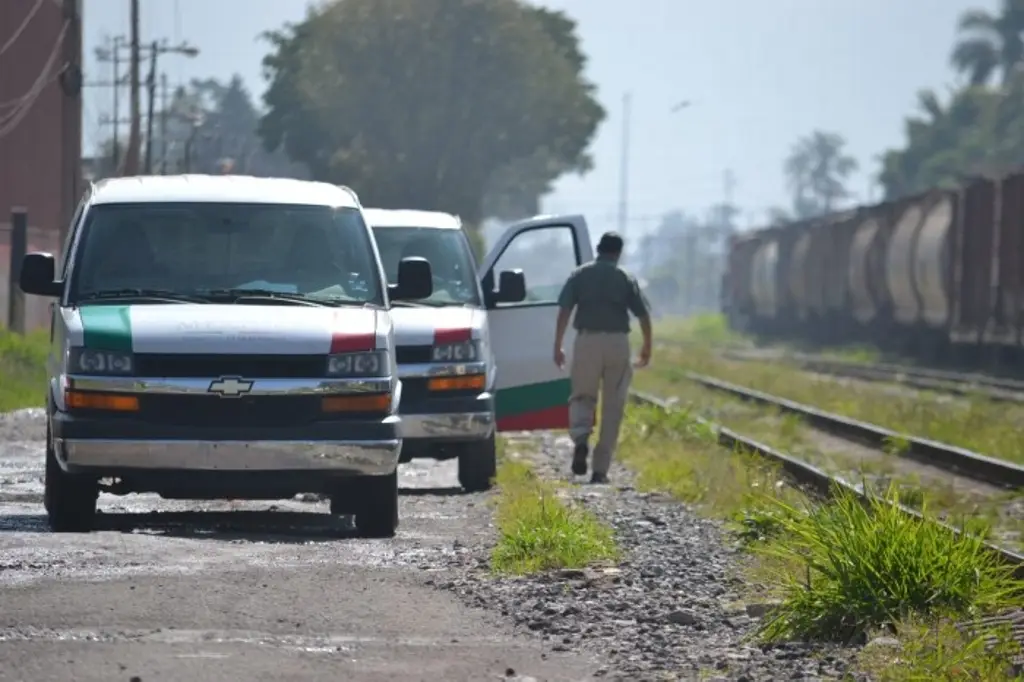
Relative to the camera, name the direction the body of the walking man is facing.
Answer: away from the camera

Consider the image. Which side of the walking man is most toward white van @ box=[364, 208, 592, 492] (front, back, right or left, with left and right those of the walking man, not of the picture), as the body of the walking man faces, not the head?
left

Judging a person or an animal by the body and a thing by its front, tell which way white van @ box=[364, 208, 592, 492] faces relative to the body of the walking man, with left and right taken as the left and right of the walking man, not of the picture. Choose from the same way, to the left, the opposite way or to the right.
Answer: the opposite way

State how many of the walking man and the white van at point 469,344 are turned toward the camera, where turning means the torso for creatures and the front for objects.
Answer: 1

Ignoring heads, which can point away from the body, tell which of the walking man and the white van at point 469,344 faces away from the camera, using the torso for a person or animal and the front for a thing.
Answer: the walking man

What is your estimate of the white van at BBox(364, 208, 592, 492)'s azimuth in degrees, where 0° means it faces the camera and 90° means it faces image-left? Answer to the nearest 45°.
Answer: approximately 0°

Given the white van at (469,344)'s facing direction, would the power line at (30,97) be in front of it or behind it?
behind
